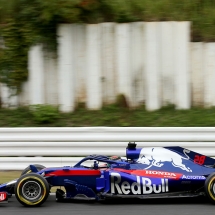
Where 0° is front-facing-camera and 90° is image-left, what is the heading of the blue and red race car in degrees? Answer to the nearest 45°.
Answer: approximately 90°
